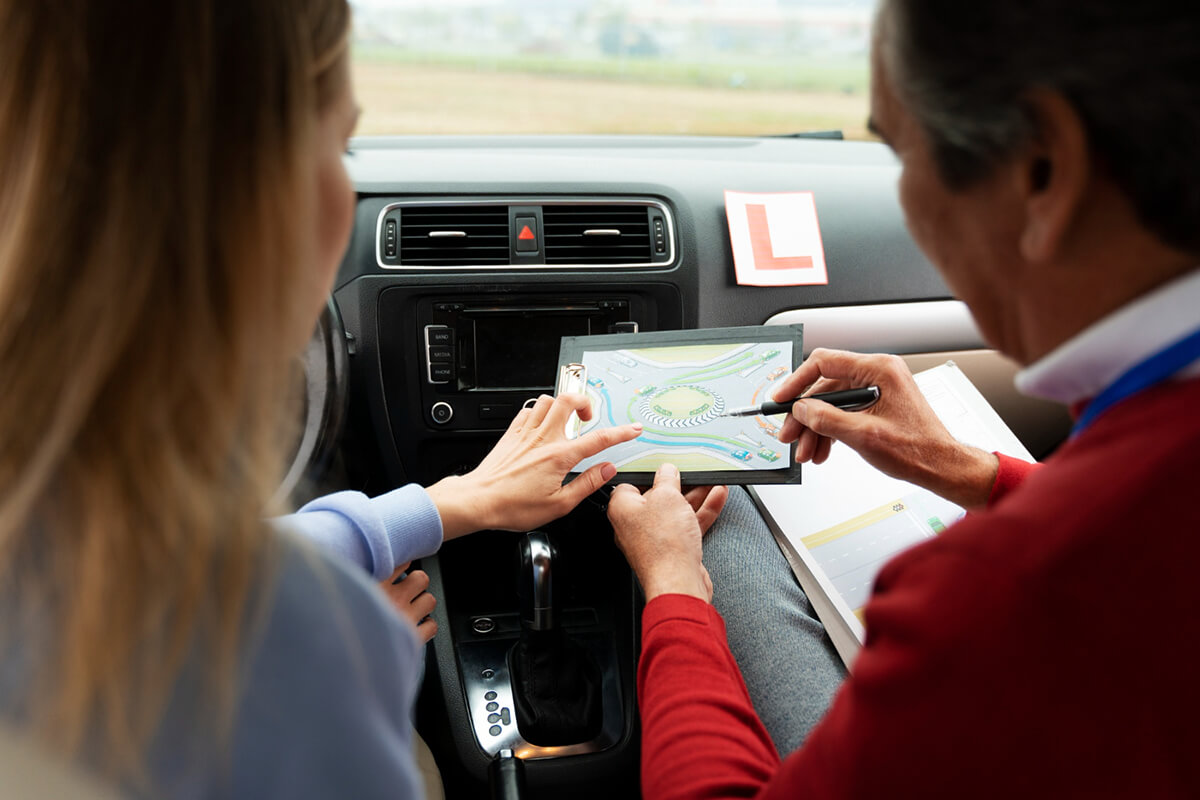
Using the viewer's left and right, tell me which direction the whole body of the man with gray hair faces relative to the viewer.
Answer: facing away from the viewer and to the left of the viewer

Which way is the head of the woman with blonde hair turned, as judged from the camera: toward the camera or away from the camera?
away from the camera

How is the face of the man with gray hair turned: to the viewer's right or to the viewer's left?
to the viewer's left

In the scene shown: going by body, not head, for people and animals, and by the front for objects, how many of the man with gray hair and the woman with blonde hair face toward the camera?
0

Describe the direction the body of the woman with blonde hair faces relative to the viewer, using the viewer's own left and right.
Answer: facing away from the viewer and to the right of the viewer
